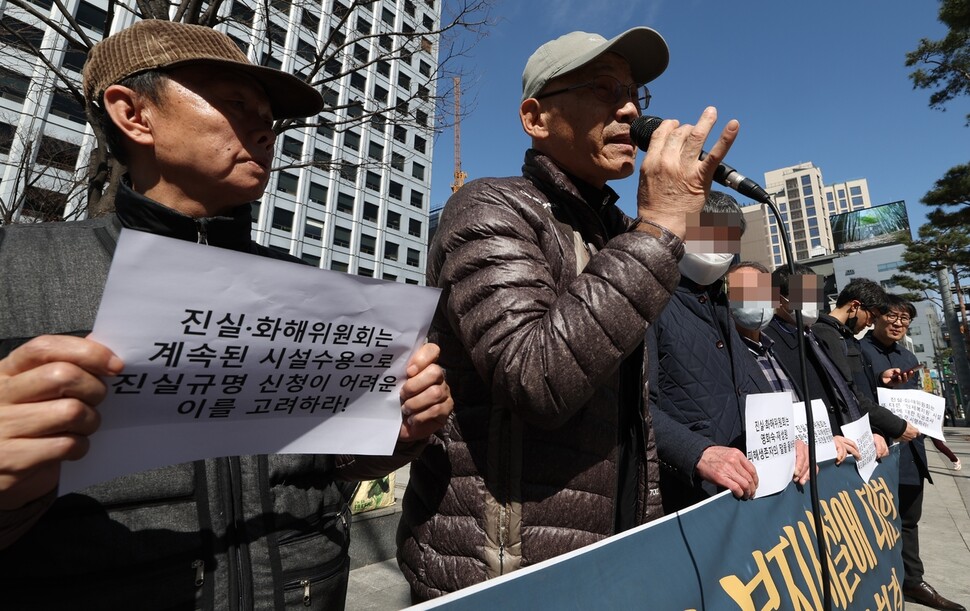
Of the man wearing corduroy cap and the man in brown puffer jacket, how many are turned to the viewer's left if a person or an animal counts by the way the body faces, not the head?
0

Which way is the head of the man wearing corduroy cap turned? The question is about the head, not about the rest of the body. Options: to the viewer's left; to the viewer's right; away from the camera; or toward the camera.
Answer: to the viewer's right
